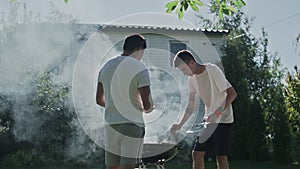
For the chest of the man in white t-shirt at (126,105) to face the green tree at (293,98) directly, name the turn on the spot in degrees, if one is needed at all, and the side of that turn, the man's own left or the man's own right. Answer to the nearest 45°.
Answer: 0° — they already face it

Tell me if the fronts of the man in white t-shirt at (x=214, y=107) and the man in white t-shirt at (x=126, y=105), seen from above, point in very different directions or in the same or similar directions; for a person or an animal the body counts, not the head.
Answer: very different directions

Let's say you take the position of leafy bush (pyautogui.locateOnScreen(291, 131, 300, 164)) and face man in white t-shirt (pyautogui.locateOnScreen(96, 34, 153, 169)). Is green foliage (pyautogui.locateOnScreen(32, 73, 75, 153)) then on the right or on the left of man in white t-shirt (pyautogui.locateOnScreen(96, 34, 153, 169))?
right

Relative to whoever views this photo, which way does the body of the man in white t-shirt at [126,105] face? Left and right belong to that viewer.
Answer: facing away from the viewer and to the right of the viewer

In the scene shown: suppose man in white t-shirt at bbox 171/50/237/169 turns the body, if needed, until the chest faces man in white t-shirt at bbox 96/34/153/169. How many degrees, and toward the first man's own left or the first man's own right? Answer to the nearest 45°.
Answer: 0° — they already face them

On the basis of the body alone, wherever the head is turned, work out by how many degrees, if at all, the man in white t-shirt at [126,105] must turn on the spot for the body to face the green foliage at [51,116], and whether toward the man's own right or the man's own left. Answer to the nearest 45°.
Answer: approximately 45° to the man's own left

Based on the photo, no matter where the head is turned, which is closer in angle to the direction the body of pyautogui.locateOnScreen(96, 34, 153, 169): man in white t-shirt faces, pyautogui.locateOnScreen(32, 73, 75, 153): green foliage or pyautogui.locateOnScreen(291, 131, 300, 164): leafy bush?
the leafy bush

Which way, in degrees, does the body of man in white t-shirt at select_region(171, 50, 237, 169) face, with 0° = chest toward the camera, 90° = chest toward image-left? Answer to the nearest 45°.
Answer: approximately 45°
